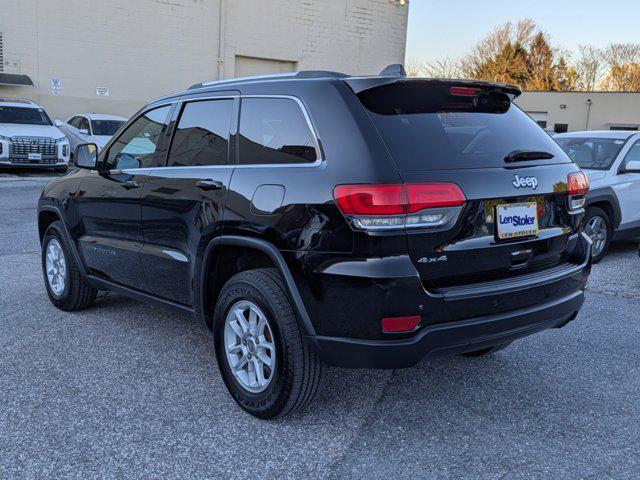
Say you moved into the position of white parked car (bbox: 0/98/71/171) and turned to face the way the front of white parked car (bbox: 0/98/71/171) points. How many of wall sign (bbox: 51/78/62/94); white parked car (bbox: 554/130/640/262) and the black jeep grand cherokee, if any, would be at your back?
1

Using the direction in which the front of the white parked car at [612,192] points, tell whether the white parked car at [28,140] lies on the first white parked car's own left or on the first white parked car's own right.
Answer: on the first white parked car's own right

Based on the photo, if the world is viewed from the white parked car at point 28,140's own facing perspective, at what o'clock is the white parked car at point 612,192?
the white parked car at point 612,192 is roughly at 11 o'clock from the white parked car at point 28,140.

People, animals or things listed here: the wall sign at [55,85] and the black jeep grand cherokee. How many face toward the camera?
1

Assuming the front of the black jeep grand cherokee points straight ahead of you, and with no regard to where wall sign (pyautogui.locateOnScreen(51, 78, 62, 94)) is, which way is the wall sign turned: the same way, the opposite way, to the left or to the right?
the opposite way

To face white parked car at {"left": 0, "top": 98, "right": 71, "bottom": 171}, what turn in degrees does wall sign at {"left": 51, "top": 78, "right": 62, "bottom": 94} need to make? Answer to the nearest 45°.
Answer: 0° — it already faces it

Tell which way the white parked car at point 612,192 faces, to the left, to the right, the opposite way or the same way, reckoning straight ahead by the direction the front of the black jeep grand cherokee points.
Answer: to the left

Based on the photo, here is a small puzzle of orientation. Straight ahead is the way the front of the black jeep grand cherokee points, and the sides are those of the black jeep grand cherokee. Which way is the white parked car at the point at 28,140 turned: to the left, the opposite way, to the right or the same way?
the opposite way

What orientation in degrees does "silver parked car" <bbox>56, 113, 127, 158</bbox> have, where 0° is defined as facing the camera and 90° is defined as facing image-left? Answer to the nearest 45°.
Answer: approximately 315°

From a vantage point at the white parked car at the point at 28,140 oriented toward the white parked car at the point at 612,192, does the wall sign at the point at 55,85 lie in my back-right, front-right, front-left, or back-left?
back-left

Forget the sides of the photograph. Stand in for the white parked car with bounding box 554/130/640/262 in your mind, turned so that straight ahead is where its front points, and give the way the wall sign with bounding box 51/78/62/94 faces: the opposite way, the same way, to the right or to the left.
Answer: to the left

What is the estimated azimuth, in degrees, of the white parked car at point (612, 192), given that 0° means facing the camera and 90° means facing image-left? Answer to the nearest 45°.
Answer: approximately 45°

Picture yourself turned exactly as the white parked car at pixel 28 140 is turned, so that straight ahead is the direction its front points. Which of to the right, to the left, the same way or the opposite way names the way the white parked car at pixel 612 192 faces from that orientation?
to the right

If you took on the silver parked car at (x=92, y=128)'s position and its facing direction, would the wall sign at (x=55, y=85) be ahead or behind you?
behind
